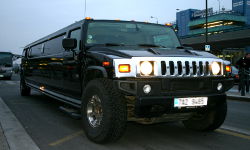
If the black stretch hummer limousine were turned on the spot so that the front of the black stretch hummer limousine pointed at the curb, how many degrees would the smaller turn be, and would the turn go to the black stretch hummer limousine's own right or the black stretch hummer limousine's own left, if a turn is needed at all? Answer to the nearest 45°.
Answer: approximately 45° to the black stretch hummer limousine's own right

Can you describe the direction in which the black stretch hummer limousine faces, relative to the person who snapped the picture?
facing the viewer and to the right of the viewer
